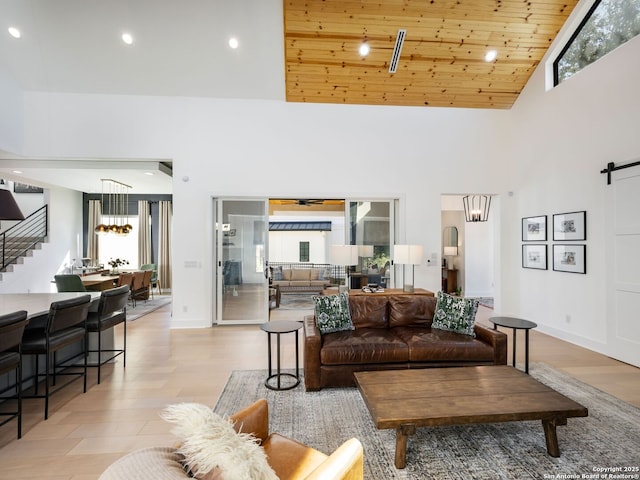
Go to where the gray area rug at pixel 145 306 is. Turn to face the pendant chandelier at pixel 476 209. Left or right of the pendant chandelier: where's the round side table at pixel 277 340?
right

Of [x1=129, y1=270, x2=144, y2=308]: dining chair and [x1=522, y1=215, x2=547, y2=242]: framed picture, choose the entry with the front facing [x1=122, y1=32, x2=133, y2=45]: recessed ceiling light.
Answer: the framed picture

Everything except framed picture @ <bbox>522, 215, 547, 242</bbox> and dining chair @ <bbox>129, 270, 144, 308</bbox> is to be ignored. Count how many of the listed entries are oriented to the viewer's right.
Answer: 0

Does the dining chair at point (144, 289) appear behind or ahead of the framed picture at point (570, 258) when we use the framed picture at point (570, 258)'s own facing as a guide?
ahead

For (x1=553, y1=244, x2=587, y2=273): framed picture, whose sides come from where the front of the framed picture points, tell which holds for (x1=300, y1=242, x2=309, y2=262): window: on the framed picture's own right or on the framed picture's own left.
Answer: on the framed picture's own right

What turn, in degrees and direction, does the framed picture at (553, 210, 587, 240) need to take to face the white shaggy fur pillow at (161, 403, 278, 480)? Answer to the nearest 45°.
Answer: approximately 45° to its left

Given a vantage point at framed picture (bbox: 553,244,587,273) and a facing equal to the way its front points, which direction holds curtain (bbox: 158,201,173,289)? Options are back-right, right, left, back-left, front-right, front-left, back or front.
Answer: front-right

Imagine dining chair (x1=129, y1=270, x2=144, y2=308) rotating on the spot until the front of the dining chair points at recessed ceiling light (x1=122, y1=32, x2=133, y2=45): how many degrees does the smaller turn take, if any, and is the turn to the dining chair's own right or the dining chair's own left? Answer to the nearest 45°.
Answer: approximately 135° to the dining chair's own left

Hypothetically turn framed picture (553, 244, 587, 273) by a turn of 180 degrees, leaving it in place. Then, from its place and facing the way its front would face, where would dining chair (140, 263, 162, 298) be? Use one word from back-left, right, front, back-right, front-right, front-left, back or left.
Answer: back-left

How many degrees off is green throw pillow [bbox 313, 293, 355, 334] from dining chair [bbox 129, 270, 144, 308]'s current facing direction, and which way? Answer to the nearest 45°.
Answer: approximately 135° to its left

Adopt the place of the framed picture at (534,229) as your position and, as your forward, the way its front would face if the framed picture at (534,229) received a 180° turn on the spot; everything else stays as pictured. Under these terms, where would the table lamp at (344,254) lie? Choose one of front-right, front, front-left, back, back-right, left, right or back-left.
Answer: back

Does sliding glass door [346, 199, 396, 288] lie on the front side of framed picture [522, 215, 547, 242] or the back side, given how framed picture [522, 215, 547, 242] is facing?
on the front side

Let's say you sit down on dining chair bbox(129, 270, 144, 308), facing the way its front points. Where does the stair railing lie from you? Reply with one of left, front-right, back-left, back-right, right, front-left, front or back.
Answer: front

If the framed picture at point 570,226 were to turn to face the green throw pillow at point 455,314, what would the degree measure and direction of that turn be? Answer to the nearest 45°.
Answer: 0° — it already faces it

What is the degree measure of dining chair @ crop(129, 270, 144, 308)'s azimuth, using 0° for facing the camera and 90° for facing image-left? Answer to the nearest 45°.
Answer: approximately 135°
